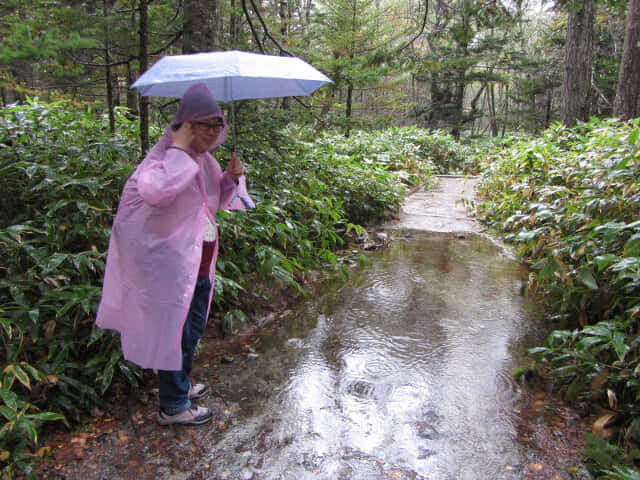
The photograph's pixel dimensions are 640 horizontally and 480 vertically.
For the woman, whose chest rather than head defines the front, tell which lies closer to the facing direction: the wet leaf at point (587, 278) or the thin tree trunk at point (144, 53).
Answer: the wet leaf

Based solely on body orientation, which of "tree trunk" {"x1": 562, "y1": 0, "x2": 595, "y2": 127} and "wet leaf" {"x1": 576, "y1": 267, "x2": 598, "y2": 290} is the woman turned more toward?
the wet leaf

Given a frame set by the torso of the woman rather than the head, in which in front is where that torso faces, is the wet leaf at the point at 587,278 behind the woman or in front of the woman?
in front
